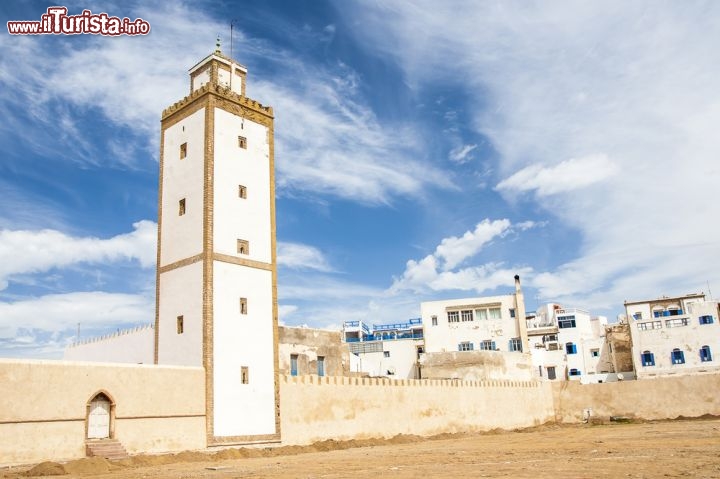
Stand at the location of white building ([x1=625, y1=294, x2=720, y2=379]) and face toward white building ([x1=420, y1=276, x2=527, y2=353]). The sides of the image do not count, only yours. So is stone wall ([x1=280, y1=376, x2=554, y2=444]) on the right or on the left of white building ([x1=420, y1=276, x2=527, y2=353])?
left

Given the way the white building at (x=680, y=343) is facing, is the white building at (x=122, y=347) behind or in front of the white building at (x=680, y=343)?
in front

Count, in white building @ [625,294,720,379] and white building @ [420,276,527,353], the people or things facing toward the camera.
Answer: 2

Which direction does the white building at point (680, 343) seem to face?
toward the camera

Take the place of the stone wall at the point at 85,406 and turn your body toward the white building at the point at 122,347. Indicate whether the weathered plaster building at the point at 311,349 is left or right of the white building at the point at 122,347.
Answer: right

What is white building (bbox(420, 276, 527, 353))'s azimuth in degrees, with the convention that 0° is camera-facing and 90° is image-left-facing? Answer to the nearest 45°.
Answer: approximately 0°

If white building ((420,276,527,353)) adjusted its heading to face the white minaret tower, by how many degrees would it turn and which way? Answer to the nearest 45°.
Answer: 0° — it already faces it

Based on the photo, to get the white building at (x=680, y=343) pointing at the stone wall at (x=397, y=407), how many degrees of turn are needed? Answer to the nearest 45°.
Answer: approximately 45° to its right

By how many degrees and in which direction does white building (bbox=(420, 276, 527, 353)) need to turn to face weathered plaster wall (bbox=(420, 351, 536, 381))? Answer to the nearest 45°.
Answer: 0° — it already faces it

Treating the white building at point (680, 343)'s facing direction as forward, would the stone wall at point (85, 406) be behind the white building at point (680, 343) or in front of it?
in front

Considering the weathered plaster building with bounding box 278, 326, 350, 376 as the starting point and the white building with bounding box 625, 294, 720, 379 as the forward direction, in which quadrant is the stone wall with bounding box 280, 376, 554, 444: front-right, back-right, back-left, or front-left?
front-right
